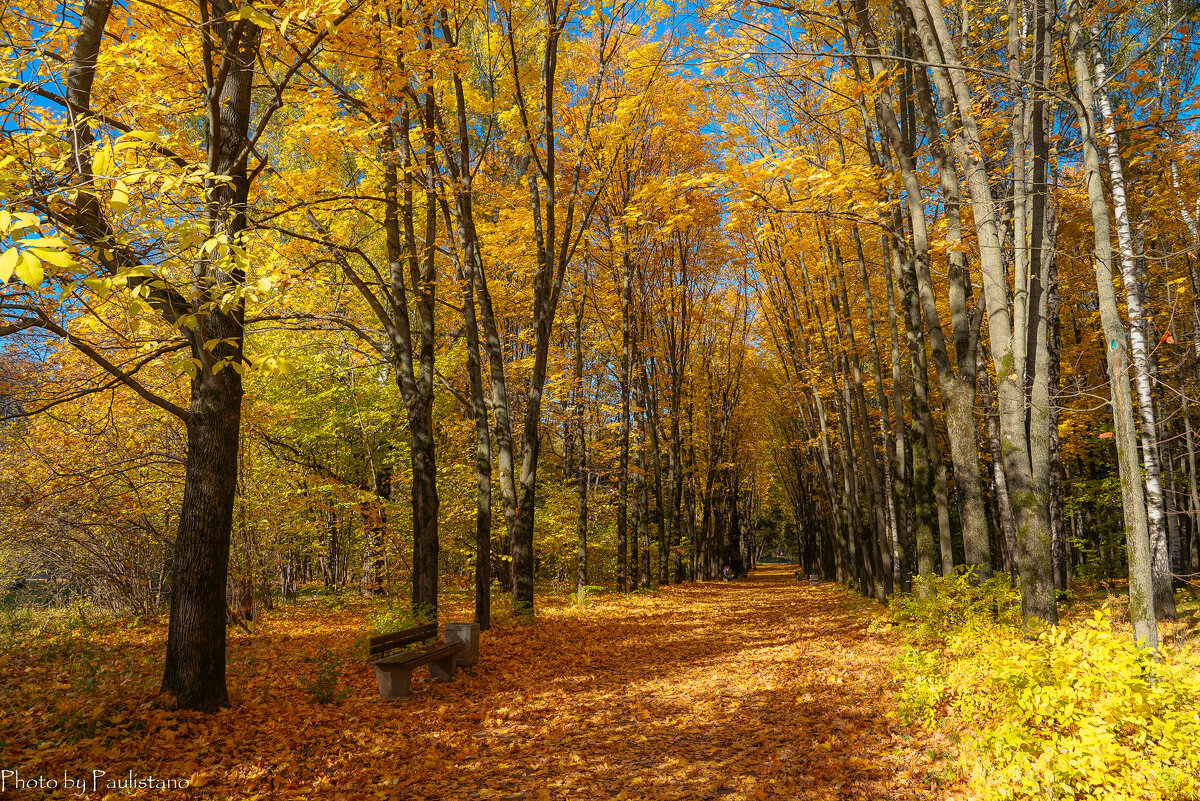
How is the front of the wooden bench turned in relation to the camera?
facing the viewer and to the right of the viewer

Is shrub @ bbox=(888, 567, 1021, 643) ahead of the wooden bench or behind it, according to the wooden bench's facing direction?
ahead

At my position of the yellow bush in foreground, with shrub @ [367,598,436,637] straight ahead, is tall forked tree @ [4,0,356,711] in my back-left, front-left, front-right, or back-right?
front-left

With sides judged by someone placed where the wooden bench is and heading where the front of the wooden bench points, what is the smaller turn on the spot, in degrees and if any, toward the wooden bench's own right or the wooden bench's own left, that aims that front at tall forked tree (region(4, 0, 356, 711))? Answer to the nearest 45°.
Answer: approximately 90° to the wooden bench's own right

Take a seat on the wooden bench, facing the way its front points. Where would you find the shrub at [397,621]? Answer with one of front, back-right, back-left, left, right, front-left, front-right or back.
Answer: back-left

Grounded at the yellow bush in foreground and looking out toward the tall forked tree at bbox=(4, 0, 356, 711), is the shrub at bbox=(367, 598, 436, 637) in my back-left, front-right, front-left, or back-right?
front-right

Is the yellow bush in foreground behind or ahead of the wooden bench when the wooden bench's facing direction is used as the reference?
ahead
